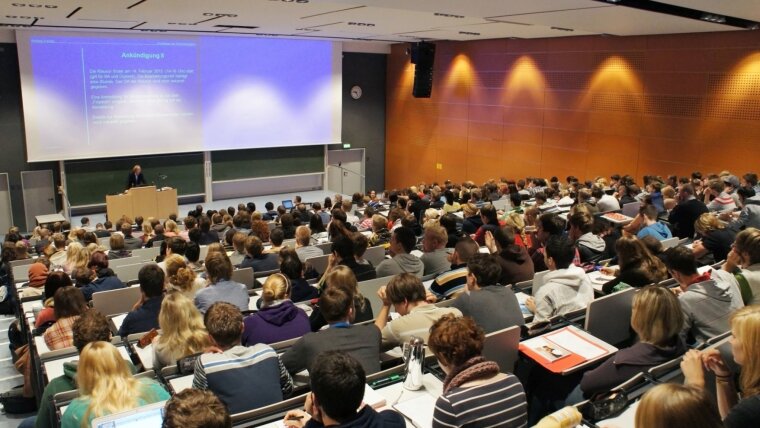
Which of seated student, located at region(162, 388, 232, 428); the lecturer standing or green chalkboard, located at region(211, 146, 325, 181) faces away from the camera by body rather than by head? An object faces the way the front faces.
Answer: the seated student

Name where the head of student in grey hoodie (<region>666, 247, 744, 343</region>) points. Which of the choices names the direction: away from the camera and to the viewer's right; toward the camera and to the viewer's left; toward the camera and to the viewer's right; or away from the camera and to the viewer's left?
away from the camera and to the viewer's left

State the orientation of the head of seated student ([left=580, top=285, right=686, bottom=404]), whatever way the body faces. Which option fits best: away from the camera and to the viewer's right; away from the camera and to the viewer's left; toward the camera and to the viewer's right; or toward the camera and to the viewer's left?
away from the camera and to the viewer's left

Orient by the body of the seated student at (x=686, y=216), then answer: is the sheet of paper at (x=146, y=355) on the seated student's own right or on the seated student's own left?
on the seated student's own left

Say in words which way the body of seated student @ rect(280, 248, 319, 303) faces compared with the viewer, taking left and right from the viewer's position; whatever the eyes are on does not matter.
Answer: facing away from the viewer and to the left of the viewer

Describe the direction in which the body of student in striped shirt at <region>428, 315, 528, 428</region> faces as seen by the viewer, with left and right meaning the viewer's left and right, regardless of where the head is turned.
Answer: facing away from the viewer and to the left of the viewer

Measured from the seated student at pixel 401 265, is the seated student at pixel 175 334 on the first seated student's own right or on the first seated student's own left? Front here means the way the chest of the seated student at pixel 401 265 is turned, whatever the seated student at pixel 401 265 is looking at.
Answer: on the first seated student's own left

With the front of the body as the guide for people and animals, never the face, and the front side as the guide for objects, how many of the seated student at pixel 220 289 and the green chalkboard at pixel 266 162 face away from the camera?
1

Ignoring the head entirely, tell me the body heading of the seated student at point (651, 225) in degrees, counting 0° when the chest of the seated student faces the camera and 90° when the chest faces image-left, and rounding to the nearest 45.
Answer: approximately 135°

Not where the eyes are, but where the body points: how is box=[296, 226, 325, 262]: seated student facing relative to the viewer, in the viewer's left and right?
facing away from the viewer and to the left of the viewer

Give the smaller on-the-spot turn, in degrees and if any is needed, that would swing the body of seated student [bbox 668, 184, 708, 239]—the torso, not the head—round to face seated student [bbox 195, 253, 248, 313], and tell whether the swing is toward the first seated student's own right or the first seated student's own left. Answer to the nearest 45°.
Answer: approximately 90° to the first seated student's own left

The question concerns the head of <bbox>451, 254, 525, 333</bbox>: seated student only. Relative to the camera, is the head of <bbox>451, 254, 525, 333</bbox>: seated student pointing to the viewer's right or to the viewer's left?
to the viewer's left

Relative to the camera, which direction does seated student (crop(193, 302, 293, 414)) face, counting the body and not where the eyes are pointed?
away from the camera
